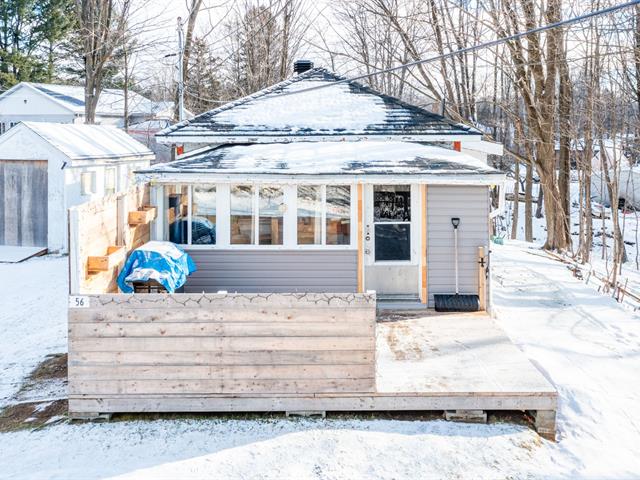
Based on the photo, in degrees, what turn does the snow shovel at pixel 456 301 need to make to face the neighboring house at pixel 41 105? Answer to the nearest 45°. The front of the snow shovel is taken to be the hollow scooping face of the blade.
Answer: approximately 135° to its right

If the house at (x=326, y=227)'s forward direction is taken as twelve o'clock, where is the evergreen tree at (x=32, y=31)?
The evergreen tree is roughly at 5 o'clock from the house.

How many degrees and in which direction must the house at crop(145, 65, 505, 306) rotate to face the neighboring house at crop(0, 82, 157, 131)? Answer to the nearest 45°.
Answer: approximately 135° to its right

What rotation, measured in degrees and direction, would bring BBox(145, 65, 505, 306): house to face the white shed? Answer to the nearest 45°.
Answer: approximately 135° to its right

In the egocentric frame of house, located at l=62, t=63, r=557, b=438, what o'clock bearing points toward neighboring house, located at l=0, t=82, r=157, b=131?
The neighboring house is roughly at 5 o'clock from the house.

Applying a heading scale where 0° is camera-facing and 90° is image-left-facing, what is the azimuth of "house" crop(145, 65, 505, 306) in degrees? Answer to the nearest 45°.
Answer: approximately 0°

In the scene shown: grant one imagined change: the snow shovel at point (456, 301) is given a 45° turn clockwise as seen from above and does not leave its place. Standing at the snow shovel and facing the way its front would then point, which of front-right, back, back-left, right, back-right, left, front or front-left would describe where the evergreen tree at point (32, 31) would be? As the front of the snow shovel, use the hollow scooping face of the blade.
right

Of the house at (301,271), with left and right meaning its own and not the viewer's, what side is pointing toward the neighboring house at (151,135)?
back
